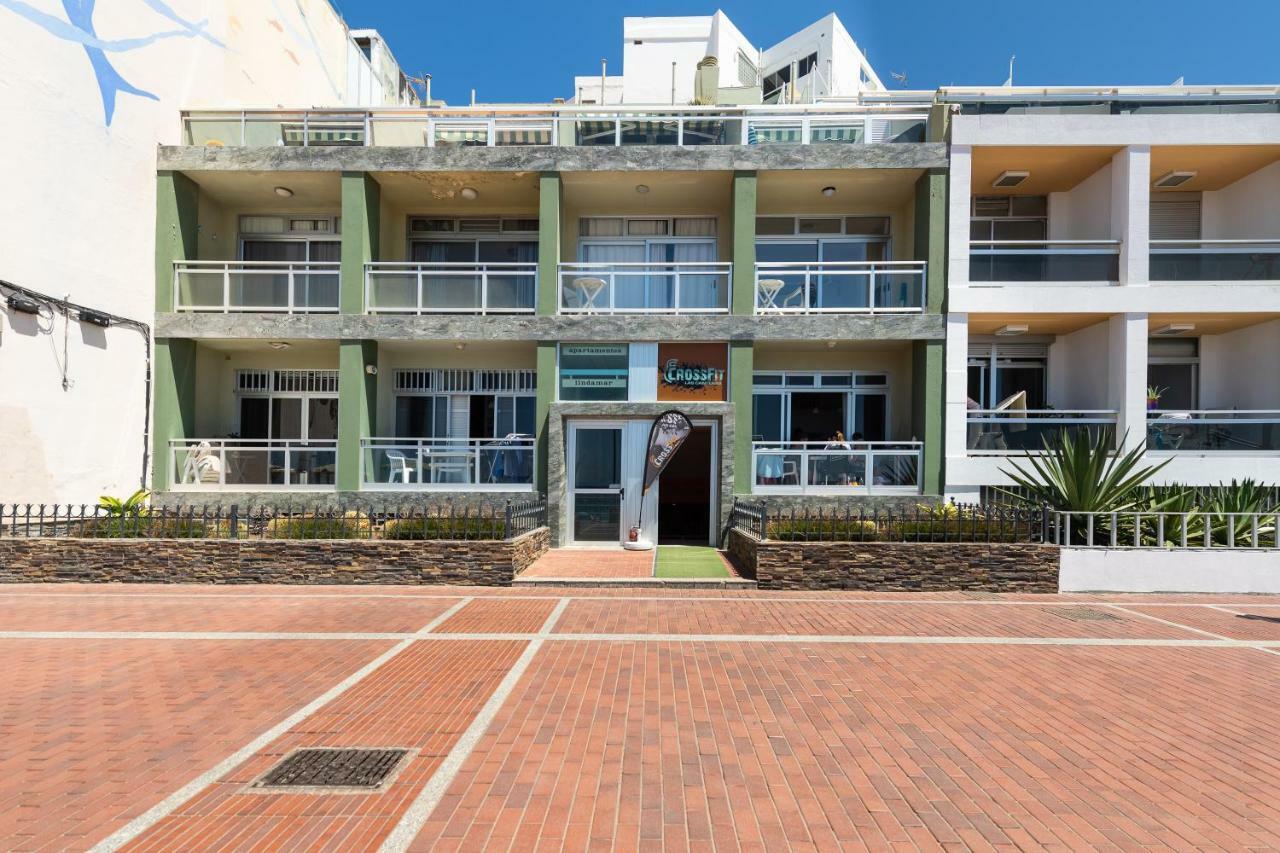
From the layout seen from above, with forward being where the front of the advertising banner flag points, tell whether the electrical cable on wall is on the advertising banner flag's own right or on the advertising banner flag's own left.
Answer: on the advertising banner flag's own right

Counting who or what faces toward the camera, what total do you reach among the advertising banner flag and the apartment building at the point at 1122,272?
2

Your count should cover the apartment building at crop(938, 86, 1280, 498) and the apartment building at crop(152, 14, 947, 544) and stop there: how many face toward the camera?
2

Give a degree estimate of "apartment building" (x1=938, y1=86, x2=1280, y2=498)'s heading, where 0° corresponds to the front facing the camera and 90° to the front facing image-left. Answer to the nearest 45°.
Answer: approximately 0°

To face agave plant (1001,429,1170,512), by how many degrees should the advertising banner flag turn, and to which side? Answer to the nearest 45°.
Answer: approximately 90° to its left

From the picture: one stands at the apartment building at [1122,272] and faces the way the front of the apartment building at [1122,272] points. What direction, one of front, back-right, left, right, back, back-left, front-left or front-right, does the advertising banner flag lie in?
front-right

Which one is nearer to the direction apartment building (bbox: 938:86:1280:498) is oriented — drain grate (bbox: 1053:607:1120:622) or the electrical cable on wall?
the drain grate

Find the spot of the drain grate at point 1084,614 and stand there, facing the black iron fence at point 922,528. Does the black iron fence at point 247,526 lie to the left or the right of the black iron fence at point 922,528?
left

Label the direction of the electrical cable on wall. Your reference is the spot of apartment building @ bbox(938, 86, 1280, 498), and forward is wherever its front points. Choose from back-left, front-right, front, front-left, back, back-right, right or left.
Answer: front-right

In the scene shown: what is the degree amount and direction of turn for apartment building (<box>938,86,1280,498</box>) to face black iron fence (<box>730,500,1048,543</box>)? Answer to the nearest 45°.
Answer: approximately 45° to its right
